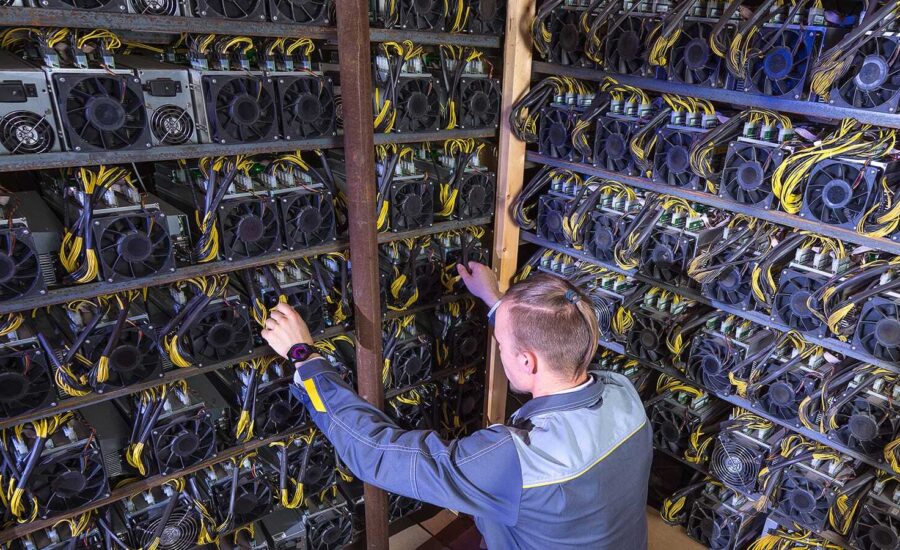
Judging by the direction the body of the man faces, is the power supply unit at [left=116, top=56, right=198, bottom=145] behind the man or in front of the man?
in front

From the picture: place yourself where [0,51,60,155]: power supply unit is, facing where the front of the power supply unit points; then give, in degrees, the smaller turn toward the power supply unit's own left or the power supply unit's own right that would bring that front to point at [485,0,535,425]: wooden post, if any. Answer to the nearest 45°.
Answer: approximately 90° to the power supply unit's own left

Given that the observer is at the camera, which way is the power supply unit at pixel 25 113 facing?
facing the viewer

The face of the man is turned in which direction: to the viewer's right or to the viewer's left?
to the viewer's left

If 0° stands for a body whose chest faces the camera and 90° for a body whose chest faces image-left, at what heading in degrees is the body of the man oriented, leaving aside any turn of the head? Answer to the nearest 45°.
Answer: approximately 135°

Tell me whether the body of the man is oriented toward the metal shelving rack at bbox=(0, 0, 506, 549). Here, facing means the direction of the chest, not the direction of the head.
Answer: yes

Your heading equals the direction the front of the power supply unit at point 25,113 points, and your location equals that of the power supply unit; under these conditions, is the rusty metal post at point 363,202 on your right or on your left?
on your left

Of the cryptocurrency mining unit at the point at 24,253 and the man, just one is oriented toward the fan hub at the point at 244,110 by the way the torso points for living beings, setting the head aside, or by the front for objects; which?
the man

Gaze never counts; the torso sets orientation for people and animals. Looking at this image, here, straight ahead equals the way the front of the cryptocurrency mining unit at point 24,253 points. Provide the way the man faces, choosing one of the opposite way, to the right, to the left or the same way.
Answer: the opposite way

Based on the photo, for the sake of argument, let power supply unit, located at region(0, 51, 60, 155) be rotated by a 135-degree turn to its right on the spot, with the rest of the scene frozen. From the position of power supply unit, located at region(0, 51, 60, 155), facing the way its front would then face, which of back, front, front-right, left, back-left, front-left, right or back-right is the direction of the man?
back

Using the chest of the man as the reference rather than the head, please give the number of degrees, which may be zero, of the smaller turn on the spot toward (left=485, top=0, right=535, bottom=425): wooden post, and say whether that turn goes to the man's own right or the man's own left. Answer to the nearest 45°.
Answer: approximately 45° to the man's own right

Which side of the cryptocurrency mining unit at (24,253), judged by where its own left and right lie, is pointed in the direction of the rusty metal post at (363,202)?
left

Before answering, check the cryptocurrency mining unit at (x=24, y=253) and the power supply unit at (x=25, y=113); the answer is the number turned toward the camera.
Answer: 2
